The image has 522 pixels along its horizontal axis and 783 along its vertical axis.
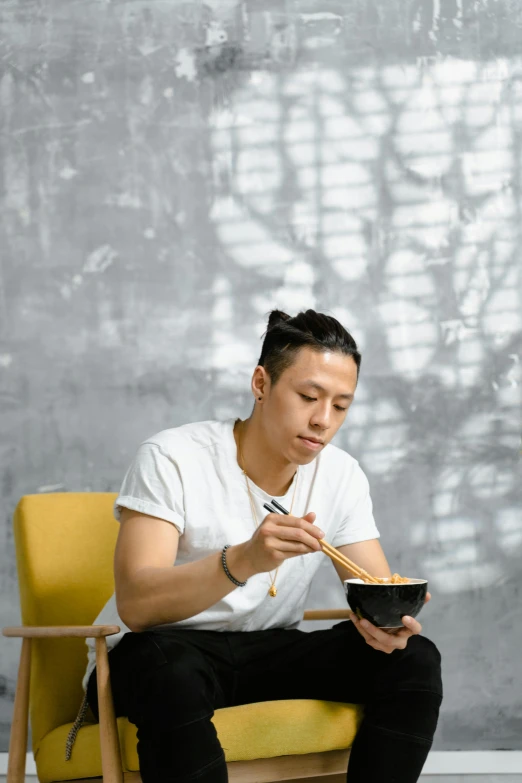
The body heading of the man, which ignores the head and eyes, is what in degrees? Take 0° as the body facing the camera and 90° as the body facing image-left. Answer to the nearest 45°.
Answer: approximately 315°

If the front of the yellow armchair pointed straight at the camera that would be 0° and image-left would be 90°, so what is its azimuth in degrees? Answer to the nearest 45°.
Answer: approximately 315°
